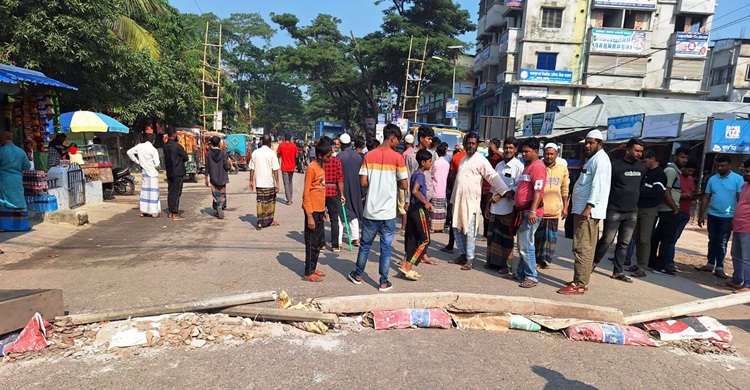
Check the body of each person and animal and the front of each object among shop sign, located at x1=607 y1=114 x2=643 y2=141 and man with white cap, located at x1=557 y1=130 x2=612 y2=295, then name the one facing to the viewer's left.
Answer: the man with white cap

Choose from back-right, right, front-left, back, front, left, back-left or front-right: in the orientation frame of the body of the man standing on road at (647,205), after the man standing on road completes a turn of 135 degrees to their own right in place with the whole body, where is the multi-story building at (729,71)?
front

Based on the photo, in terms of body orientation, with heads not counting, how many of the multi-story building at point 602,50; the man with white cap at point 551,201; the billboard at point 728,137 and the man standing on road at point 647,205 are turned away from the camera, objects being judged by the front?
0

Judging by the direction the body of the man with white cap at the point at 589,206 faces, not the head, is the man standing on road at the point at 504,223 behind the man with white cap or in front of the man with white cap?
in front

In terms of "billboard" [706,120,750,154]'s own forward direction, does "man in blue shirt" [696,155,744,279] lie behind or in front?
in front

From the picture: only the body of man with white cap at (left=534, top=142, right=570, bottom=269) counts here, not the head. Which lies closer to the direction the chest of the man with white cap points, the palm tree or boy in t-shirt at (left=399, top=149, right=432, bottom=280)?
the boy in t-shirt

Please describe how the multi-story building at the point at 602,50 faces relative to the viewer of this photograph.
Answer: facing the viewer

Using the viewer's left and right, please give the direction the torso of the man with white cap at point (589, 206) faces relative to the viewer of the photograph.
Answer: facing to the left of the viewer

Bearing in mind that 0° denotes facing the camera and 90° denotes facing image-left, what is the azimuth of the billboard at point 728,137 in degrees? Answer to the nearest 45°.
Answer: approximately 0°

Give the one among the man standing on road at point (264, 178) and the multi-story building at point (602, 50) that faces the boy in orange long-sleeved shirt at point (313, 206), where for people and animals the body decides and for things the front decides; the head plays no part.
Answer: the multi-story building

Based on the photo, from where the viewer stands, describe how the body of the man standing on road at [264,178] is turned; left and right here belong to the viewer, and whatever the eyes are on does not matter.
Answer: facing away from the viewer

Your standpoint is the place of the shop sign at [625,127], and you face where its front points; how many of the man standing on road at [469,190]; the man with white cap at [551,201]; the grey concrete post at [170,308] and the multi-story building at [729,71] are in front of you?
3

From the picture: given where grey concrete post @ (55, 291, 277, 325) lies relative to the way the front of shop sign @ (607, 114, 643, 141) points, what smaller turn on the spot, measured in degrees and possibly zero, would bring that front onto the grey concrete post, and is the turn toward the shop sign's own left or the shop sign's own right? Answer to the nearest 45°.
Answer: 0° — it already faces it

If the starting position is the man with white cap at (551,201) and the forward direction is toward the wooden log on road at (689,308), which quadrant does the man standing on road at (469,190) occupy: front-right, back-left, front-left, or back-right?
back-right

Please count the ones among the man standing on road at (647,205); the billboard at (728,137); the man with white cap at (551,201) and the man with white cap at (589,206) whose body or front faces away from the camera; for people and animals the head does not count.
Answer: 0

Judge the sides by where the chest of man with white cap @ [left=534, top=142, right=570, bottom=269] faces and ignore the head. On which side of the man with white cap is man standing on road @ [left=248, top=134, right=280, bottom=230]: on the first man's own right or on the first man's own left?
on the first man's own right

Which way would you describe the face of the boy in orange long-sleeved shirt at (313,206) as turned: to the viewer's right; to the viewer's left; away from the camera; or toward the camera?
to the viewer's right
